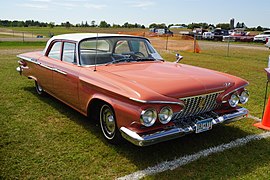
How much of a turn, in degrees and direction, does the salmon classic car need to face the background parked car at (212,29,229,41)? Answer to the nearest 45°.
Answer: approximately 135° to its left

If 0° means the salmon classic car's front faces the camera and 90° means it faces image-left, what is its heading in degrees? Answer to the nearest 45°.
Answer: approximately 315°

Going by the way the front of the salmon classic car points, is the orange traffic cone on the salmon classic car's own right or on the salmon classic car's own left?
on the salmon classic car's own left

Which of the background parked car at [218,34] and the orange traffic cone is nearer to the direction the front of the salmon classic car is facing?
the orange traffic cone
